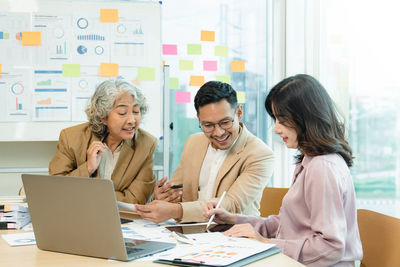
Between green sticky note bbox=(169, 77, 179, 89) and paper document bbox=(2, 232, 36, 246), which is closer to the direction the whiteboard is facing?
the paper document

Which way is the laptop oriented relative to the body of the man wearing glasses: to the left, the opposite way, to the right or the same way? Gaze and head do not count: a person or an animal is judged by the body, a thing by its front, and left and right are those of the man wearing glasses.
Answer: the opposite way

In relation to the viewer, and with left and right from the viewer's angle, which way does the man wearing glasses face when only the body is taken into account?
facing the viewer and to the left of the viewer

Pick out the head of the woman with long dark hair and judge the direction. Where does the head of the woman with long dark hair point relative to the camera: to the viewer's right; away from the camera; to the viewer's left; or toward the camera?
to the viewer's left

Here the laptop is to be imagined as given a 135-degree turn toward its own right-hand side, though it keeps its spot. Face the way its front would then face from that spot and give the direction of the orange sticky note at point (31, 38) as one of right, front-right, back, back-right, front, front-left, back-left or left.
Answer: back

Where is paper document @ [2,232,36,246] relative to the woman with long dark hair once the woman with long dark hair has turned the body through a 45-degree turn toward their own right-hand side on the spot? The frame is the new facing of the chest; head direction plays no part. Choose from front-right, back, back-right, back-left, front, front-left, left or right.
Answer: front-left

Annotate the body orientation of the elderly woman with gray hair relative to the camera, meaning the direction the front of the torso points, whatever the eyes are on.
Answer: toward the camera

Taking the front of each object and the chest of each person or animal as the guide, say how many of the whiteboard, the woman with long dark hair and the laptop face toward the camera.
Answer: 1

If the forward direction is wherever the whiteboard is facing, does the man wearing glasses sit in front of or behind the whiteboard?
in front

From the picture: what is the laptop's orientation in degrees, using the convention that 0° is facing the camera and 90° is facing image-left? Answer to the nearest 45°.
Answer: approximately 225°

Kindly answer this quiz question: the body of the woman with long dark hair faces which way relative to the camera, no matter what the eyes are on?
to the viewer's left

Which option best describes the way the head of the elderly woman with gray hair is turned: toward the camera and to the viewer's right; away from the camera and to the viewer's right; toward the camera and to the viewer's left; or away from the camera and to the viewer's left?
toward the camera and to the viewer's right

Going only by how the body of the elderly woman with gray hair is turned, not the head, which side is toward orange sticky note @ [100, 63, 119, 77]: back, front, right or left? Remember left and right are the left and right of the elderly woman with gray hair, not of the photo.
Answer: back

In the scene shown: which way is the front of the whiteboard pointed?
toward the camera

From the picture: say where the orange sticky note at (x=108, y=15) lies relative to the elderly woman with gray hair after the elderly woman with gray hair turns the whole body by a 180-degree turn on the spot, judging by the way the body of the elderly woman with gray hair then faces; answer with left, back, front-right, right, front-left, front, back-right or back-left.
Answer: front

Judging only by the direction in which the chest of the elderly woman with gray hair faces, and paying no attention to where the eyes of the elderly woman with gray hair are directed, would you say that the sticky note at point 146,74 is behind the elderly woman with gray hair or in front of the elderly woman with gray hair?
behind
